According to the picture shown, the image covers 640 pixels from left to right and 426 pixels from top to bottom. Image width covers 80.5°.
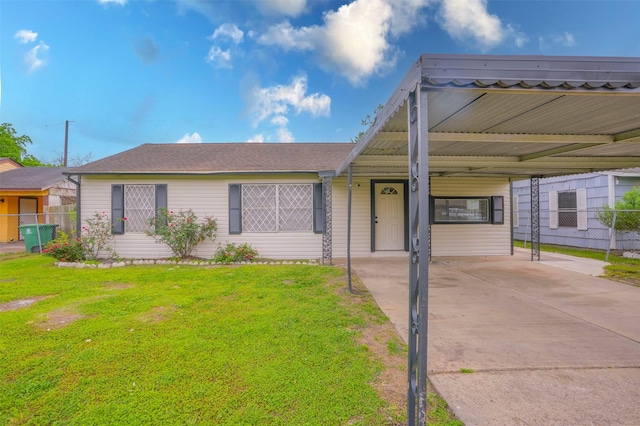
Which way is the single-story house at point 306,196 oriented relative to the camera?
toward the camera

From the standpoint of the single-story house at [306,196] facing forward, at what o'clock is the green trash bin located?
The green trash bin is roughly at 3 o'clock from the single-story house.

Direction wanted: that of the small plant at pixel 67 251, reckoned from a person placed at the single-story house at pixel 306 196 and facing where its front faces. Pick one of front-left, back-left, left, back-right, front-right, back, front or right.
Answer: right

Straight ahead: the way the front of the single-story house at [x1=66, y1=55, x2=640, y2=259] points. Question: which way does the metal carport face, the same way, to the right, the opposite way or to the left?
the same way

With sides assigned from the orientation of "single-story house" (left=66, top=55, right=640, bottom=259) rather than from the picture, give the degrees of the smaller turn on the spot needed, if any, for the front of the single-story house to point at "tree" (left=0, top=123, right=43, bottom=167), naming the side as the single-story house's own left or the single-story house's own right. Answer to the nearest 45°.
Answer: approximately 135° to the single-story house's own right

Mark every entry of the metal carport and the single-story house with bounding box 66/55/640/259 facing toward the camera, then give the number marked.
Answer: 2

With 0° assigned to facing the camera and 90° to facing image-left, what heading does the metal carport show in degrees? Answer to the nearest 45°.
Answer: approximately 0°

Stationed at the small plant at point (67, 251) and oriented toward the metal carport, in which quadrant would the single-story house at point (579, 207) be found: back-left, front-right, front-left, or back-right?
front-left

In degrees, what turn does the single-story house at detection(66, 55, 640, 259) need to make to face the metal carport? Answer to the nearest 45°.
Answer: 0° — it already faces it
